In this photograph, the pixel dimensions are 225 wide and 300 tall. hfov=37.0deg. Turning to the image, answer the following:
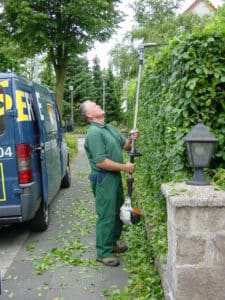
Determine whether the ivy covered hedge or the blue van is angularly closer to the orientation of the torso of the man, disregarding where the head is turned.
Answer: the ivy covered hedge

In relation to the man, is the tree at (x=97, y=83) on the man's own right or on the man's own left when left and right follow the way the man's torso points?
on the man's own left

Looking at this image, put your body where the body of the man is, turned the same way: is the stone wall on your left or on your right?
on your right

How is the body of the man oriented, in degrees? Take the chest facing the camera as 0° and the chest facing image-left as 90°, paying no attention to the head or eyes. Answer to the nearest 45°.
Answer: approximately 270°

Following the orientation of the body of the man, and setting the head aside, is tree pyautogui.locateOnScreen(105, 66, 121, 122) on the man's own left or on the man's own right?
on the man's own left

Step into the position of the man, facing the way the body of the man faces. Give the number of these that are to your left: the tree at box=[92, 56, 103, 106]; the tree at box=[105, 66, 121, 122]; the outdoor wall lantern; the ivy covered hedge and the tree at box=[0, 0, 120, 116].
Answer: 3

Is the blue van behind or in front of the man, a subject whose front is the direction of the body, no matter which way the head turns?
behind

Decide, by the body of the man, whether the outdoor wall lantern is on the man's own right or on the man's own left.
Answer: on the man's own right

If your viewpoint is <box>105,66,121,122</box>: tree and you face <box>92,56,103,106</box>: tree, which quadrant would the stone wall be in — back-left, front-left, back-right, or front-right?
back-left

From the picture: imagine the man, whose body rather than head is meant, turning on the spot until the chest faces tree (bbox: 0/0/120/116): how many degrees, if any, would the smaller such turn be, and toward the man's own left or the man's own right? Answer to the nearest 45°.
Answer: approximately 90° to the man's own left

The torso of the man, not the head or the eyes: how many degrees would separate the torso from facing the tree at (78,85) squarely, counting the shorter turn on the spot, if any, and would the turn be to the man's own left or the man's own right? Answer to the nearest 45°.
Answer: approximately 90° to the man's own left

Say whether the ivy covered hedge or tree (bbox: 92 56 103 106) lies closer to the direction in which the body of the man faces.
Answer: the ivy covered hedge

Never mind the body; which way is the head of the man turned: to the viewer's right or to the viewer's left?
to the viewer's right

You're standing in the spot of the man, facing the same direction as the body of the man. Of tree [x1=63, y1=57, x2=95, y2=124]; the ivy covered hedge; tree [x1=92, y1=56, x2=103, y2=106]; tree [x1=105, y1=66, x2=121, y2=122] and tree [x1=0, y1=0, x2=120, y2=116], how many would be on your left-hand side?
4
